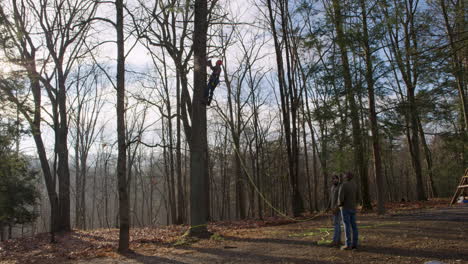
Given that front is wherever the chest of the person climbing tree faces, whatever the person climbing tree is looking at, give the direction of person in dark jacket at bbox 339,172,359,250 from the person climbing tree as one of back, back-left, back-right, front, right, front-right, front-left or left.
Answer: back-left

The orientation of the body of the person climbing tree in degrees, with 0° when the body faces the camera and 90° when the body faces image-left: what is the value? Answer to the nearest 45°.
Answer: approximately 90°

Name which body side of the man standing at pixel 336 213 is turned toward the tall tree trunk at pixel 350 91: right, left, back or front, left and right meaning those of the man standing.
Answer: right

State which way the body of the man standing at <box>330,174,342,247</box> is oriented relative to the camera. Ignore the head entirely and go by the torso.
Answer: to the viewer's left

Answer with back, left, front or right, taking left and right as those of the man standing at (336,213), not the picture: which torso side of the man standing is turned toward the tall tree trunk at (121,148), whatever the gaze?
front

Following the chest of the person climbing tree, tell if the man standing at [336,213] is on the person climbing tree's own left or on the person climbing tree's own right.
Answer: on the person climbing tree's own left

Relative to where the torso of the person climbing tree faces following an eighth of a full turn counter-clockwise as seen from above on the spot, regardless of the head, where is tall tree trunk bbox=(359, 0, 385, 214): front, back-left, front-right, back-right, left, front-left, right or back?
back-left
